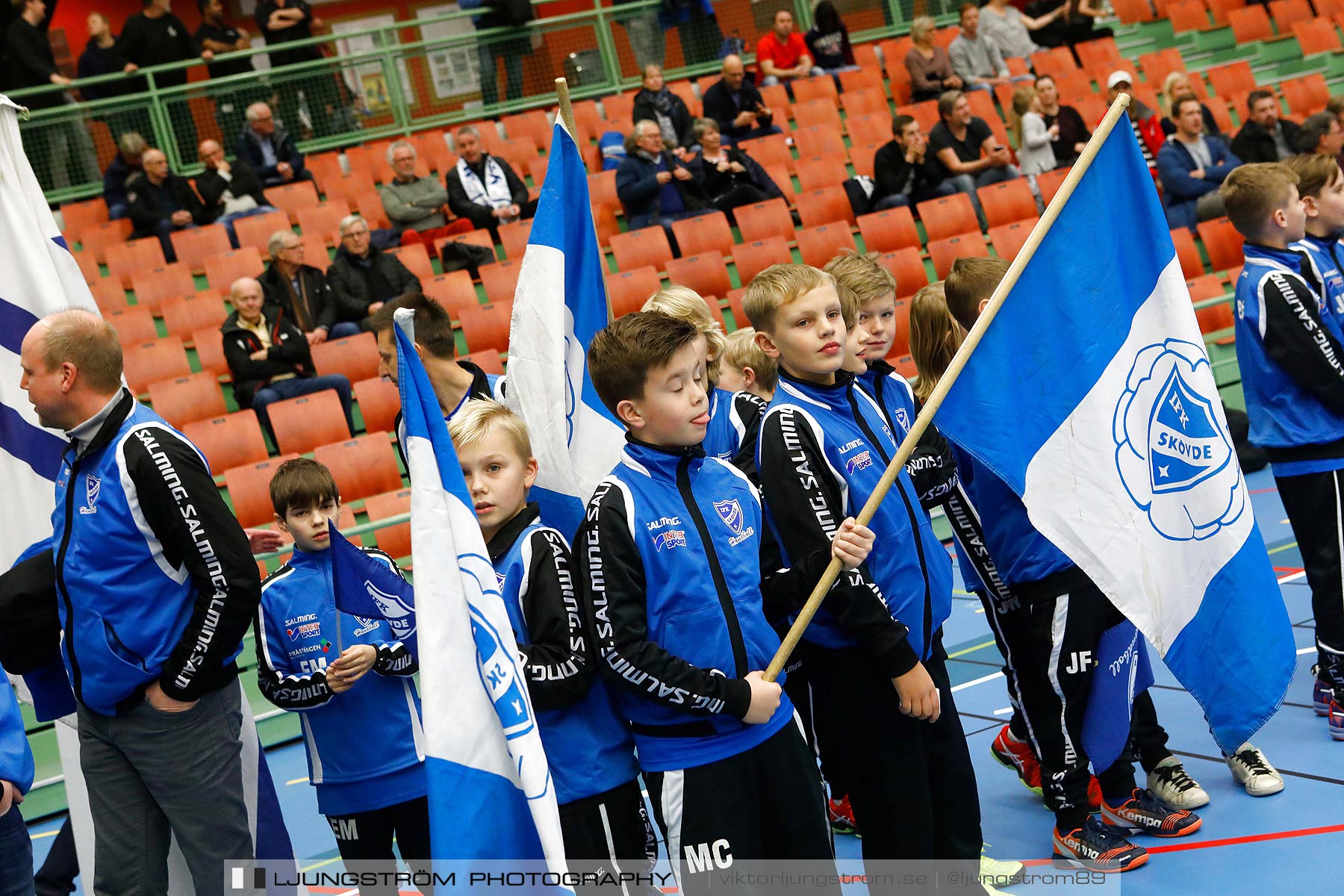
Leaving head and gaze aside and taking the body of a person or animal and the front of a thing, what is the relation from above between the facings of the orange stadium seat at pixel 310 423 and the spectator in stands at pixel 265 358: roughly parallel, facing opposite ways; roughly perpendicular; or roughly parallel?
roughly parallel

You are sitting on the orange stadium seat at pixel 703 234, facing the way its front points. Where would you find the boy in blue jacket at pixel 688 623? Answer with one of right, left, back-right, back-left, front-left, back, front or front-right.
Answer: front-right

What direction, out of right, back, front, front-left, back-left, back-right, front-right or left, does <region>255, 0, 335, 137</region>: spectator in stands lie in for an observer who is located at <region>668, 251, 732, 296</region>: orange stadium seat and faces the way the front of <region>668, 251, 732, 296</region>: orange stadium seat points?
back

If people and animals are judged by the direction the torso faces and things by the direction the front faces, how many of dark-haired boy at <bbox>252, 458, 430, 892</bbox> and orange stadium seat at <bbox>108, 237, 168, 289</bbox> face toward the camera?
2

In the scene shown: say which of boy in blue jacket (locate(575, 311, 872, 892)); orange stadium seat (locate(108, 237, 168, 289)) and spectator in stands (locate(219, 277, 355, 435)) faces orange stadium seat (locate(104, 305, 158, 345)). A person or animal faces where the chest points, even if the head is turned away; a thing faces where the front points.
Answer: orange stadium seat (locate(108, 237, 168, 289))

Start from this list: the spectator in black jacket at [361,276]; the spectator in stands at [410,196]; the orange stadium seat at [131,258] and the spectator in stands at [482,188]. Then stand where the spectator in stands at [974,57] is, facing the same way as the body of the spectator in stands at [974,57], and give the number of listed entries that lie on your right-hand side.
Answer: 4

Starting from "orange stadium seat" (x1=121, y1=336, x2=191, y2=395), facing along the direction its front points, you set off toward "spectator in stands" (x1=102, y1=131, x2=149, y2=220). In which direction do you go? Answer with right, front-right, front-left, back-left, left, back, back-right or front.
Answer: back-left

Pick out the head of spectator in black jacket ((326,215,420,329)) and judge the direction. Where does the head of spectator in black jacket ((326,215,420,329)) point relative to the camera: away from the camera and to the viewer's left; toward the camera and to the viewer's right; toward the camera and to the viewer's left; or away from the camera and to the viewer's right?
toward the camera and to the viewer's right

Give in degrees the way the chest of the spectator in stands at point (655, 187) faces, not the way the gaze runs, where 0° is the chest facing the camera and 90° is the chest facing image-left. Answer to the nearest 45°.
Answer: approximately 315°

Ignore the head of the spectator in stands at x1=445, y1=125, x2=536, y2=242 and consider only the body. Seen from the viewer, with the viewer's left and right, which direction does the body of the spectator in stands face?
facing the viewer and to the right of the viewer

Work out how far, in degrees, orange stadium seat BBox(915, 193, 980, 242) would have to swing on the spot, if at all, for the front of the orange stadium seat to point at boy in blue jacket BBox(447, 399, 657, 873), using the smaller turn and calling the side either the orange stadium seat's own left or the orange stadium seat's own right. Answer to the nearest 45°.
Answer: approximately 45° to the orange stadium seat's own right

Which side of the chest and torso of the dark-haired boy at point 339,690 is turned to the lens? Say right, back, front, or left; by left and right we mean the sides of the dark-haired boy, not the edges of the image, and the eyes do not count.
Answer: front

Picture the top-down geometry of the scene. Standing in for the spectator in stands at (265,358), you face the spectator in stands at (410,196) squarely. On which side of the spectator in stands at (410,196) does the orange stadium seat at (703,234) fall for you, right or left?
right
